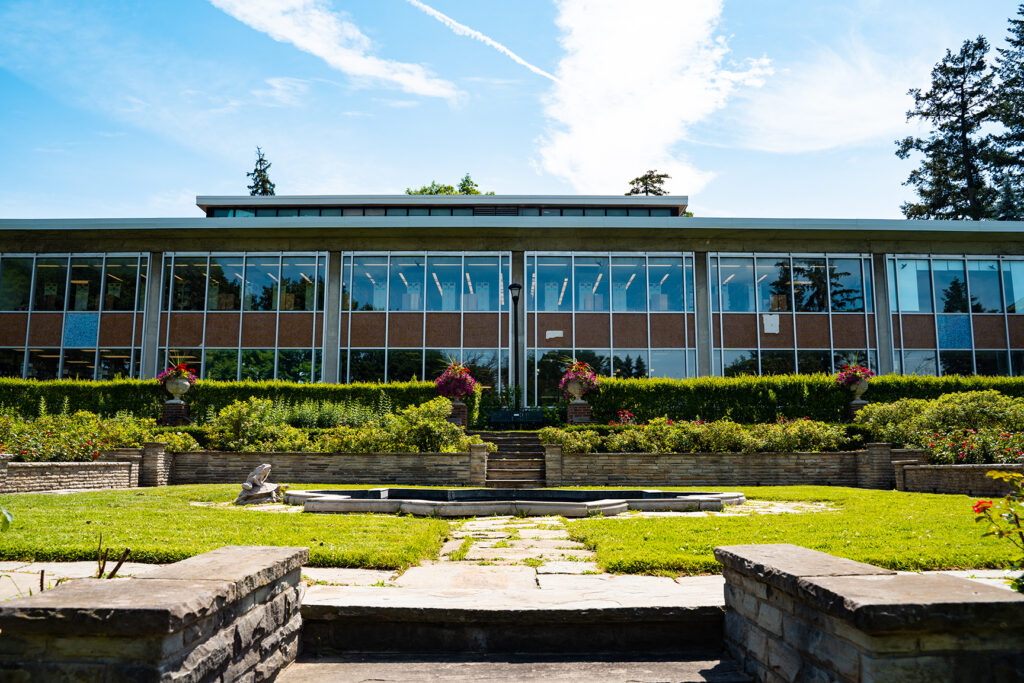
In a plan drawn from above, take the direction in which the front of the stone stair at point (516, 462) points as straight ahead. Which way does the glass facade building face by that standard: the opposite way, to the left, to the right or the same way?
the same way

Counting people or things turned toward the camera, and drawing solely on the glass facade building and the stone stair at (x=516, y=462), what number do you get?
2

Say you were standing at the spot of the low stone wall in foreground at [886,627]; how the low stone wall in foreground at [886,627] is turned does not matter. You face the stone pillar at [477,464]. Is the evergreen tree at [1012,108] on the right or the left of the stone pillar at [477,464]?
right

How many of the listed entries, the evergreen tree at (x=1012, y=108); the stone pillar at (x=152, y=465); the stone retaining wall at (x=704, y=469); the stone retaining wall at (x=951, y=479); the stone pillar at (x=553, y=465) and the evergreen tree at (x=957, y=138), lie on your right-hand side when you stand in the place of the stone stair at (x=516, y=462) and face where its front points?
1

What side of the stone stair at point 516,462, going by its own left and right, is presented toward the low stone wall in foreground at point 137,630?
front

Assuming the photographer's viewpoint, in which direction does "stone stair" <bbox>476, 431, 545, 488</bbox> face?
facing the viewer

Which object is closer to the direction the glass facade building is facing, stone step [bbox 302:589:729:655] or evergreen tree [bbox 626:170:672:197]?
the stone step

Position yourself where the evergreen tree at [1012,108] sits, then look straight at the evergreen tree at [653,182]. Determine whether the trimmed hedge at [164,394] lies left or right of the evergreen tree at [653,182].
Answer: left

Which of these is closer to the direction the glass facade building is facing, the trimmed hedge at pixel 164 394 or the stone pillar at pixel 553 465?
the stone pillar

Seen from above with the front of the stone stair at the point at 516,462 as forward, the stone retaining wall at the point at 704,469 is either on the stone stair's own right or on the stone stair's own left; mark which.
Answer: on the stone stair's own left

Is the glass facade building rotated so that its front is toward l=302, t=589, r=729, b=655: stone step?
yes

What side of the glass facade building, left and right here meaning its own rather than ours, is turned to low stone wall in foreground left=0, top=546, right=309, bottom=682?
front

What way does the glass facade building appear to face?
toward the camera
